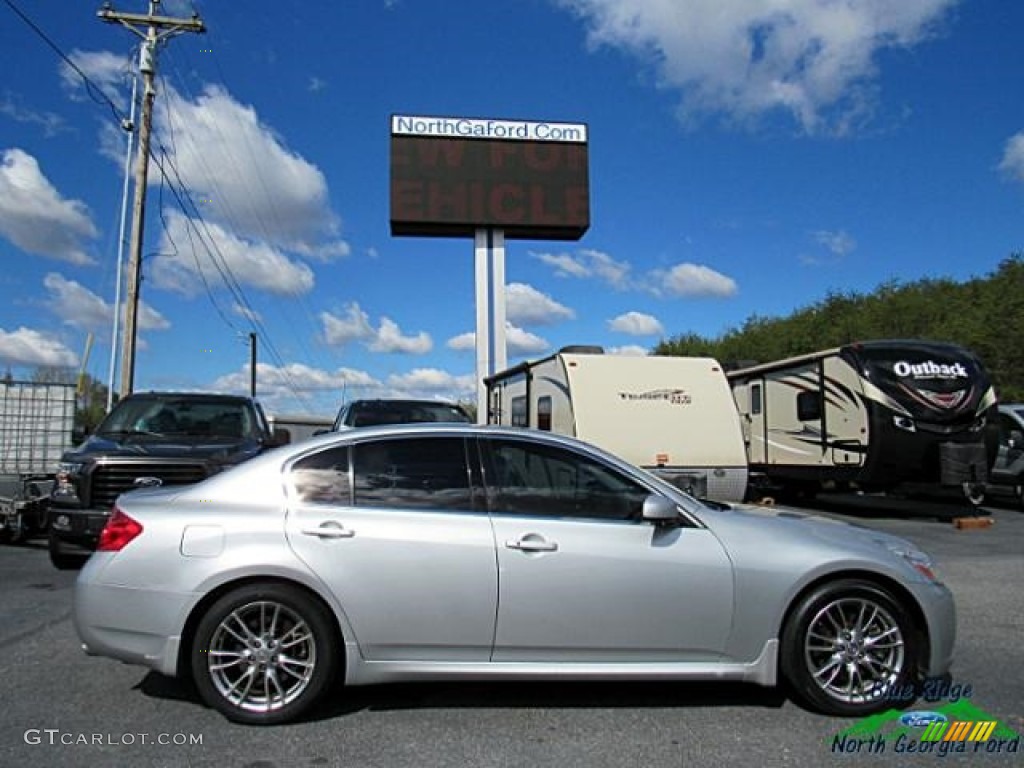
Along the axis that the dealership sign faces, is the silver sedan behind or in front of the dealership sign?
in front

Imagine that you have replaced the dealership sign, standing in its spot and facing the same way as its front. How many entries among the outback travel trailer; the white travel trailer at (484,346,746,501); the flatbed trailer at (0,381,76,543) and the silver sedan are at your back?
0

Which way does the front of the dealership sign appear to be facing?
toward the camera

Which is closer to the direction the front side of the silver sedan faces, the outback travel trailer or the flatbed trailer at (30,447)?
the outback travel trailer

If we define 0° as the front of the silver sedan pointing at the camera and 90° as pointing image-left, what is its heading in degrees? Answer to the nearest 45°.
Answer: approximately 270°

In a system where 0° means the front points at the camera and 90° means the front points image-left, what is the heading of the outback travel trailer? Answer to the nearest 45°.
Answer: approximately 315°

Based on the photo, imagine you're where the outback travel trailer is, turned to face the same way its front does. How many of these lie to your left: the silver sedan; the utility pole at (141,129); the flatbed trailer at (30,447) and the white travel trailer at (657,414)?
0

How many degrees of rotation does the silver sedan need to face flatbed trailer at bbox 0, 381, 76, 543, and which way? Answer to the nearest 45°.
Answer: approximately 135° to its left

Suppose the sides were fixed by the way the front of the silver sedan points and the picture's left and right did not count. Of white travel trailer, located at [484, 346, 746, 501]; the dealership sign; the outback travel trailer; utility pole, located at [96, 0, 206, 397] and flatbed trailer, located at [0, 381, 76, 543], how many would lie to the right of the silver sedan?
0

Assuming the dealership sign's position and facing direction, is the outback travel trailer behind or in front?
in front

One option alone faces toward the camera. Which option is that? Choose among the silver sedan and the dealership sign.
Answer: the dealership sign

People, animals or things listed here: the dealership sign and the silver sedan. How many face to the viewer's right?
1

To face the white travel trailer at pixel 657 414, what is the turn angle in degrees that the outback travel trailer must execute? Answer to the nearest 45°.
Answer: approximately 90° to its right

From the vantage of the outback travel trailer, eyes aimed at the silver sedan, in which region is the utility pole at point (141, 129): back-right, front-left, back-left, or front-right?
front-right

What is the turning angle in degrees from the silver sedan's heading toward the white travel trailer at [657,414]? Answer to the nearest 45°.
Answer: approximately 90° to its left
